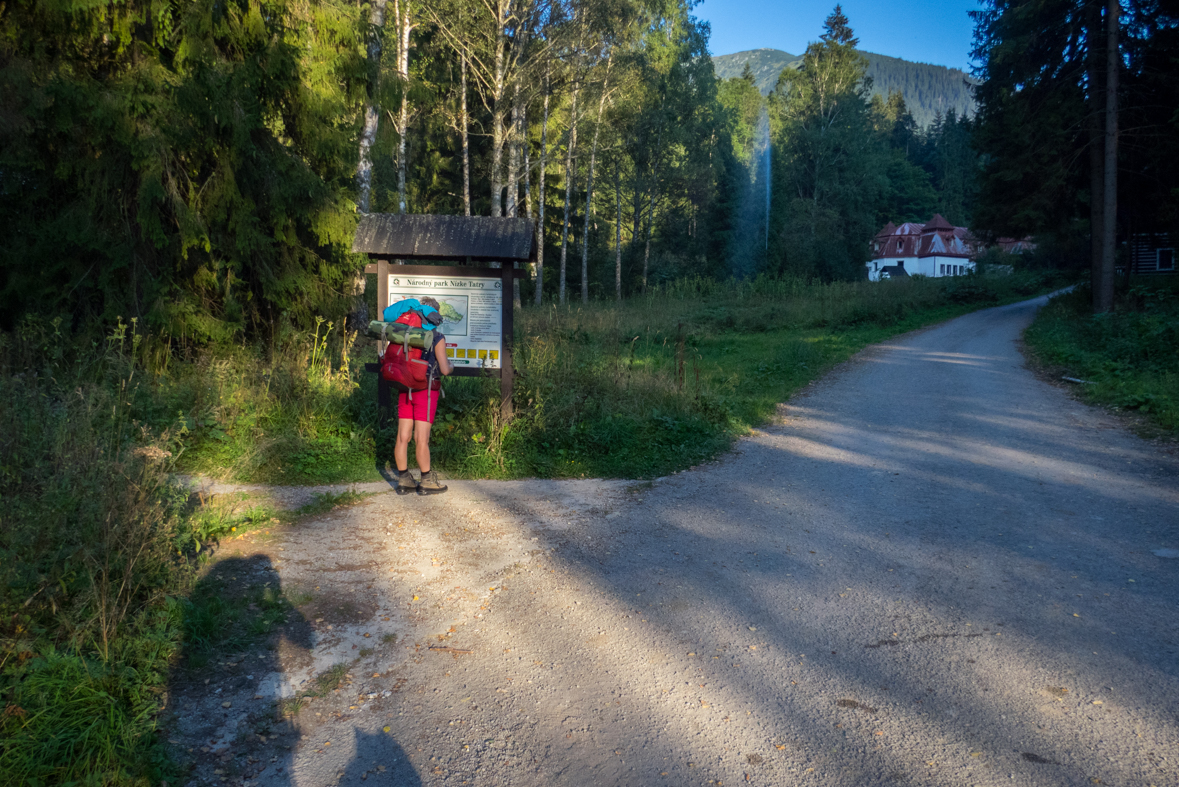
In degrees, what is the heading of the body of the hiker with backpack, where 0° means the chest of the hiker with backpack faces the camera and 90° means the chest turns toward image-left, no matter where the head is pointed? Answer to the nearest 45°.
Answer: approximately 225°

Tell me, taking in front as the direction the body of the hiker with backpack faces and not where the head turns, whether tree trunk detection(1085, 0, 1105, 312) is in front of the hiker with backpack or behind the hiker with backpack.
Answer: in front

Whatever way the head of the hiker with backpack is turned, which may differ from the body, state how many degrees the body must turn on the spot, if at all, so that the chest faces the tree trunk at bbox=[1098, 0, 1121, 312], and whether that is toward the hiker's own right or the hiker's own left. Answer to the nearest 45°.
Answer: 0° — they already face it
